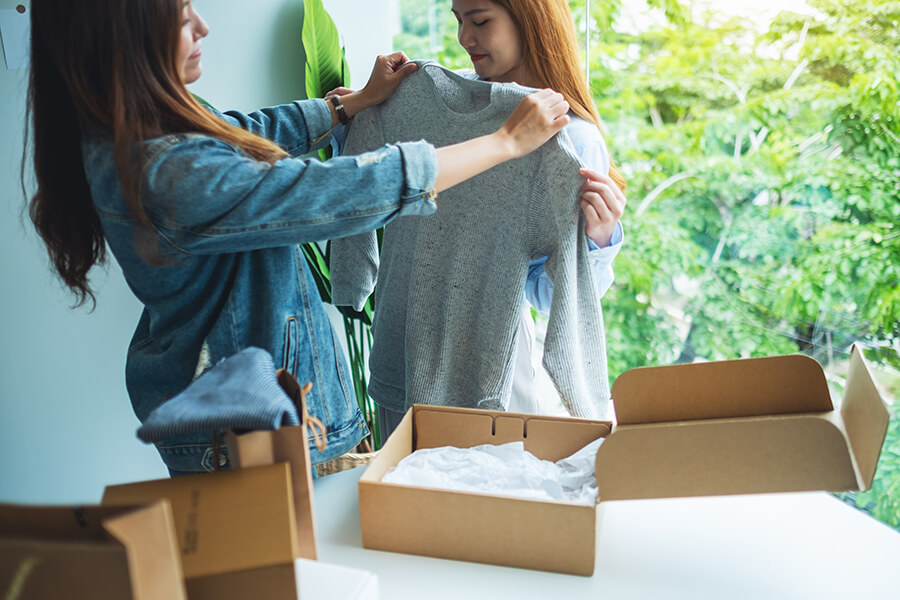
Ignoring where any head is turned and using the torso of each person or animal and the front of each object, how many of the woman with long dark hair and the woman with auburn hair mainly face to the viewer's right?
1

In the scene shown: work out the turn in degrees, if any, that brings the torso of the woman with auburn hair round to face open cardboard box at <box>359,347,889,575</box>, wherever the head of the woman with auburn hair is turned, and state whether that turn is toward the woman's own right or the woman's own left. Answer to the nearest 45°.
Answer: approximately 45° to the woman's own left

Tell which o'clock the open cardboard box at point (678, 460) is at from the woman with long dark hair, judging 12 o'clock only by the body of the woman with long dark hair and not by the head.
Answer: The open cardboard box is roughly at 1 o'clock from the woman with long dark hair.

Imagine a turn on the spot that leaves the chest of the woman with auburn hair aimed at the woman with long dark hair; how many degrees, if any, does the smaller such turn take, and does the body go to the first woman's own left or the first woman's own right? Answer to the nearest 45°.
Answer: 0° — they already face them

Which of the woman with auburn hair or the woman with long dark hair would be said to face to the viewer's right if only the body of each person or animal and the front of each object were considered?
the woman with long dark hair

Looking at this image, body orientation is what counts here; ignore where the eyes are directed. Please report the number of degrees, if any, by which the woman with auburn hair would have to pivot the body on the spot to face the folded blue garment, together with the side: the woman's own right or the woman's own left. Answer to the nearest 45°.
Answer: approximately 45° to the woman's own left

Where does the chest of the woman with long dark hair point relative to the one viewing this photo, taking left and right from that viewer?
facing to the right of the viewer

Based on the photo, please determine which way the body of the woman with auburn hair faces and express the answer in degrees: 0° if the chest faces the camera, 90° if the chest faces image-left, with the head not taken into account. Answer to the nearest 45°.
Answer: approximately 45°

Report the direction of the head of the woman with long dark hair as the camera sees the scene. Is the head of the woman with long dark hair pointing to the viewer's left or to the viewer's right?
to the viewer's right

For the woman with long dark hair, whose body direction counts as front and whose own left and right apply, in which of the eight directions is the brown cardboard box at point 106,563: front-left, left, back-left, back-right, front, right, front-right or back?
right
